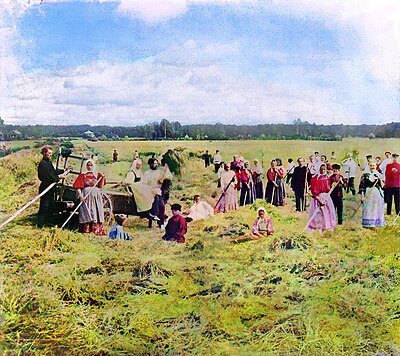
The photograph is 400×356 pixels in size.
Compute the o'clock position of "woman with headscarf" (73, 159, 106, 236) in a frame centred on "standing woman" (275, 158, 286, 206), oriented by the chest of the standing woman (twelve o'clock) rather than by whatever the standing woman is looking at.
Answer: The woman with headscarf is roughly at 1 o'clock from the standing woman.

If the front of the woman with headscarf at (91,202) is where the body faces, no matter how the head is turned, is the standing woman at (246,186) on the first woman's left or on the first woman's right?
on the first woman's left

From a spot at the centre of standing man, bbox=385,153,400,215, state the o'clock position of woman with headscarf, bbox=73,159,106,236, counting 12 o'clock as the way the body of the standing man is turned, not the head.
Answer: The woman with headscarf is roughly at 2 o'clock from the standing man.

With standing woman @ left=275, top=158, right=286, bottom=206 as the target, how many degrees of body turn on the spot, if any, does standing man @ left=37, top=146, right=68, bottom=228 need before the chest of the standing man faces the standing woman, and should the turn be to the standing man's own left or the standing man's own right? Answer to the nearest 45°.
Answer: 0° — they already face them

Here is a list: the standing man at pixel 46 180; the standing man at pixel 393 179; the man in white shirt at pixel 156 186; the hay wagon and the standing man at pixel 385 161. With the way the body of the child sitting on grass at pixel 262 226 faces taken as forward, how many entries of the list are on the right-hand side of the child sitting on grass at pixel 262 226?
3
